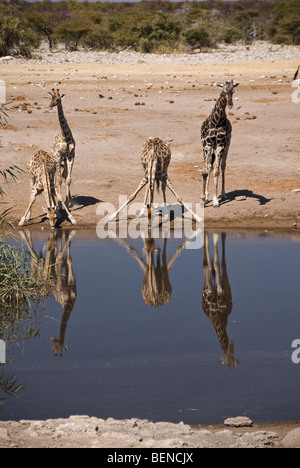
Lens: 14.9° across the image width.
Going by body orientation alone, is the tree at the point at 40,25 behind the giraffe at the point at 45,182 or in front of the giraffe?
behind

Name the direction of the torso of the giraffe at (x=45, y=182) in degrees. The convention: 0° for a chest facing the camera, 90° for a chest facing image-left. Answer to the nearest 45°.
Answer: approximately 0°

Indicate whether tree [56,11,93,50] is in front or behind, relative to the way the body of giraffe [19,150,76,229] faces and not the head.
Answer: behind

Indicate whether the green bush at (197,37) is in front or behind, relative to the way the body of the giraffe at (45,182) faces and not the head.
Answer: behind
